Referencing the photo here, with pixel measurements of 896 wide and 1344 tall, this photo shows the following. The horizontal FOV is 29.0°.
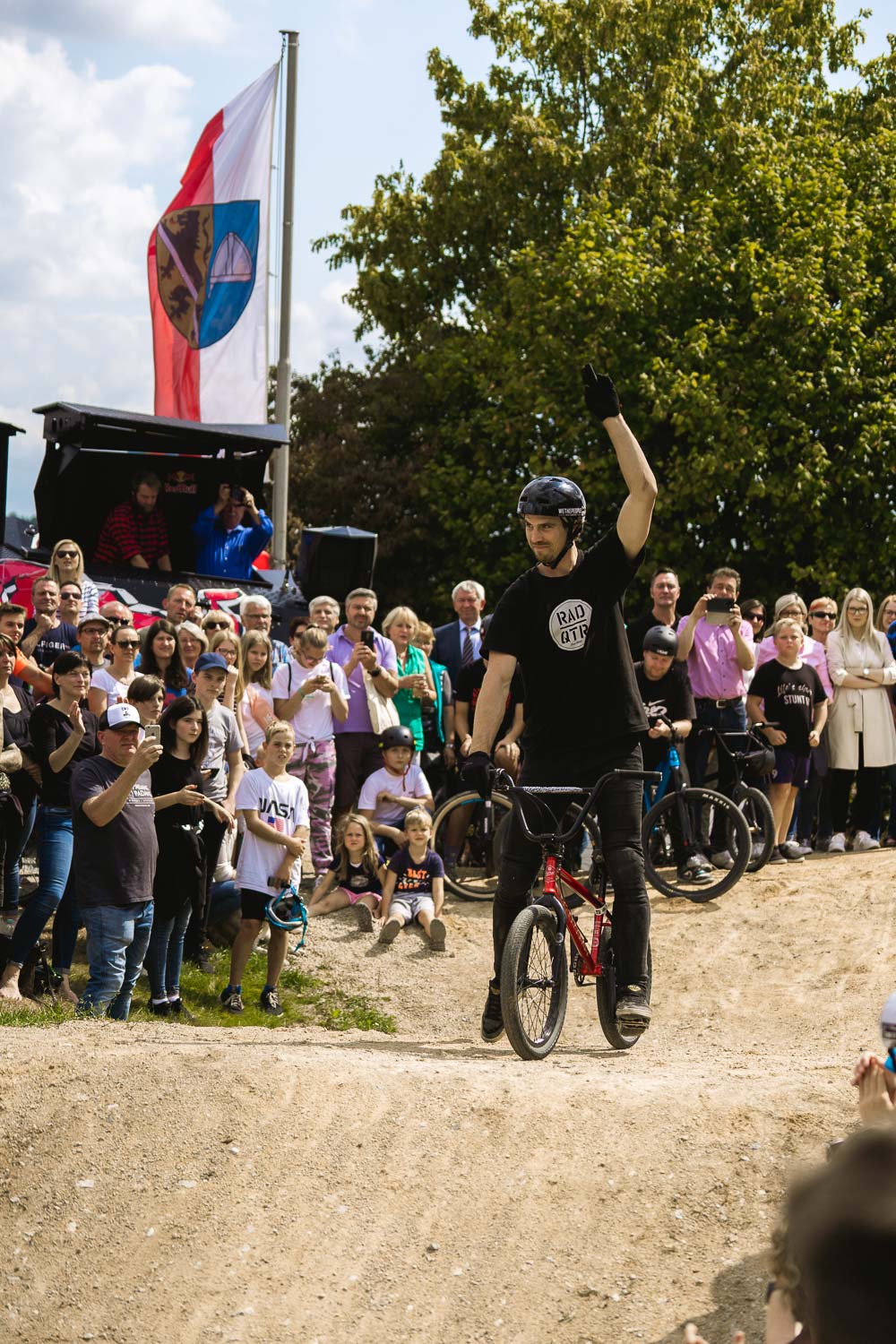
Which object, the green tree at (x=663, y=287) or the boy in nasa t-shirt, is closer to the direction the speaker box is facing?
the boy in nasa t-shirt

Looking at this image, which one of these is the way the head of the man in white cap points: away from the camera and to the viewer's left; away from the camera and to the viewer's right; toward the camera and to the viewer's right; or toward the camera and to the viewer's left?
toward the camera and to the viewer's right

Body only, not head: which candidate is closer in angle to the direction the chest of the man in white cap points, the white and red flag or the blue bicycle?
the blue bicycle

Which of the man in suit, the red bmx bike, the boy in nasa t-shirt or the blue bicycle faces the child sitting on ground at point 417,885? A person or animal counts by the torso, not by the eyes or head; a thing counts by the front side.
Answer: the man in suit

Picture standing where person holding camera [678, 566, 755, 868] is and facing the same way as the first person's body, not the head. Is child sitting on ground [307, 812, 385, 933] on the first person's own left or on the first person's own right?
on the first person's own right

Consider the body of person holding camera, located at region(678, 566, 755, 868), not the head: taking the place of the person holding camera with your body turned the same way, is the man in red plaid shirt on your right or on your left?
on your right

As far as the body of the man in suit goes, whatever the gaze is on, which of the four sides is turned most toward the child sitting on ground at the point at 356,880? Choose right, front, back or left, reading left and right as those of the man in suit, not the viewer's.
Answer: front

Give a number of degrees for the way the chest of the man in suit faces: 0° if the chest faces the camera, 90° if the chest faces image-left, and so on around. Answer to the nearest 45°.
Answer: approximately 0°

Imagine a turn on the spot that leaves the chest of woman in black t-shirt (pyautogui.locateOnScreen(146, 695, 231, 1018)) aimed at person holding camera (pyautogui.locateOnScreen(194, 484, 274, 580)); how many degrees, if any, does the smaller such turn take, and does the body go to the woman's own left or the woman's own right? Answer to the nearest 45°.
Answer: approximately 135° to the woman's own left
